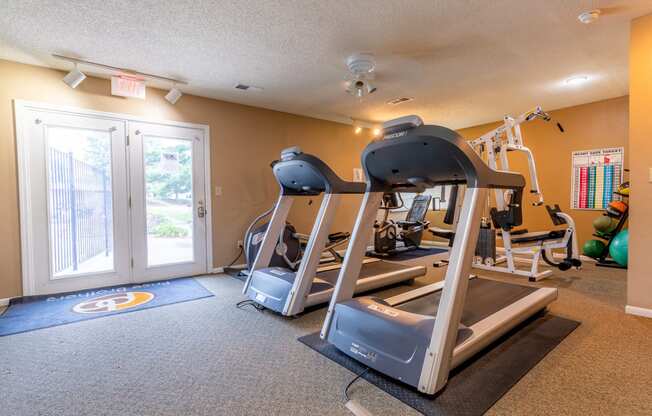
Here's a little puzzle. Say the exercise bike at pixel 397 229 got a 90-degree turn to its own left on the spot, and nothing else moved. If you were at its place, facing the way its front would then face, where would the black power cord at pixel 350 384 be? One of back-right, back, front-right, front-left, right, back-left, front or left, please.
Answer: front-right

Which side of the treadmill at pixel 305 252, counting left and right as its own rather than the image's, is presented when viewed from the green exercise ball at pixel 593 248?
back

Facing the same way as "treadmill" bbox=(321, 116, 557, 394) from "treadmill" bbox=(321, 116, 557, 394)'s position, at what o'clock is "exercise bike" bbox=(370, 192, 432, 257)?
The exercise bike is roughly at 4 o'clock from the treadmill.

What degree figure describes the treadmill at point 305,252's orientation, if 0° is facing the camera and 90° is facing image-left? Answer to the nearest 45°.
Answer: approximately 45°

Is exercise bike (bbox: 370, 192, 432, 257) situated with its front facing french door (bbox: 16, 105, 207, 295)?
yes

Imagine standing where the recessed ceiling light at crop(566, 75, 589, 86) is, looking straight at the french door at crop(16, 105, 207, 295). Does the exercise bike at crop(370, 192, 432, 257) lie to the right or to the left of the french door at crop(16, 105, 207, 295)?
right

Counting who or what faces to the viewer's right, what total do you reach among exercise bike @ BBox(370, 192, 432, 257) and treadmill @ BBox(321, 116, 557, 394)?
0

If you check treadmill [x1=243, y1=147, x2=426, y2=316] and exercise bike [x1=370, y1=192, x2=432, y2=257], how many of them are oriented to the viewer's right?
0

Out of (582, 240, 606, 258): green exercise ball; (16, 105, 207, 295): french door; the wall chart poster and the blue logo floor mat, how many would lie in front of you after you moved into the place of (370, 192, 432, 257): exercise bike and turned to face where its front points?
2
